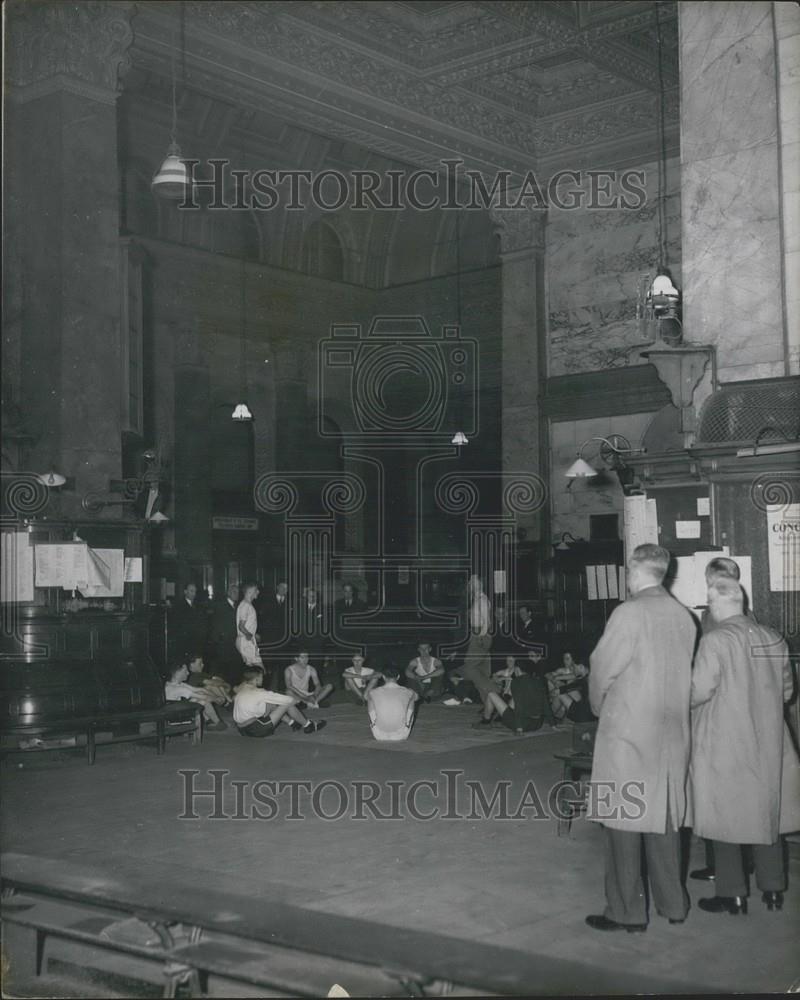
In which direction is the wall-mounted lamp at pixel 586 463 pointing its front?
to the viewer's left

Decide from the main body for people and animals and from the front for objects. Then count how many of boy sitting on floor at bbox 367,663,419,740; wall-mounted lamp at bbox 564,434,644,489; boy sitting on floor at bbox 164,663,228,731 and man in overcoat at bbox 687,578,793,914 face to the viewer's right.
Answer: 1

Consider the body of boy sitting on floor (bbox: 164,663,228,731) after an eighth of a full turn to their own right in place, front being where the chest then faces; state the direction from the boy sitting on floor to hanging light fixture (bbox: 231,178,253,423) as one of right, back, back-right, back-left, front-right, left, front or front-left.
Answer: back-left

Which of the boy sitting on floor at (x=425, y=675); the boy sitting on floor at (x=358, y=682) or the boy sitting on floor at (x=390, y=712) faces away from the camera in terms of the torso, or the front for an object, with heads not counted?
the boy sitting on floor at (x=390, y=712)

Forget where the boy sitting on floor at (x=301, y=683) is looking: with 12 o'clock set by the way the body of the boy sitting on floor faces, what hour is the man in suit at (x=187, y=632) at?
The man in suit is roughly at 5 o'clock from the boy sitting on floor.

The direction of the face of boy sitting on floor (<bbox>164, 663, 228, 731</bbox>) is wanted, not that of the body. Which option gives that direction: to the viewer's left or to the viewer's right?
to the viewer's right

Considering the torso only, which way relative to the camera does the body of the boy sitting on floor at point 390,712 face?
away from the camera

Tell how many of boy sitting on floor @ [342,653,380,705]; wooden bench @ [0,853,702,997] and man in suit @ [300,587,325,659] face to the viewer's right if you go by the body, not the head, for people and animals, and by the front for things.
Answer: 0

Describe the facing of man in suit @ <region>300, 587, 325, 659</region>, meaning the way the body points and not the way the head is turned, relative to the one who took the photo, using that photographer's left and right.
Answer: facing the viewer

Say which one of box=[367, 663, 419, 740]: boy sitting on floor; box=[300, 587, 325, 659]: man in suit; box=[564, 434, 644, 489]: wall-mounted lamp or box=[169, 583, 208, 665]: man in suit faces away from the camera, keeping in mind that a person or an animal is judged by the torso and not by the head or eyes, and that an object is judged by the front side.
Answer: the boy sitting on floor

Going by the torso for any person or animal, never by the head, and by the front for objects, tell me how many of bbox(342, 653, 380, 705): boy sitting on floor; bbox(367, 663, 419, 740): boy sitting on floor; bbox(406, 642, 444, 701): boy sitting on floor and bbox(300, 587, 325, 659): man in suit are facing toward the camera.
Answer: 3

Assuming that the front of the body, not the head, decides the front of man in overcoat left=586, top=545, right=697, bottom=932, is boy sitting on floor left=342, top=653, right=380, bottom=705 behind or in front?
in front

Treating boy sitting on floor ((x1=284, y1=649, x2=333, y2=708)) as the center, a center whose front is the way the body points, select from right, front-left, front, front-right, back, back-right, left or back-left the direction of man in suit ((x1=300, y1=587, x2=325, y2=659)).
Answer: back-left

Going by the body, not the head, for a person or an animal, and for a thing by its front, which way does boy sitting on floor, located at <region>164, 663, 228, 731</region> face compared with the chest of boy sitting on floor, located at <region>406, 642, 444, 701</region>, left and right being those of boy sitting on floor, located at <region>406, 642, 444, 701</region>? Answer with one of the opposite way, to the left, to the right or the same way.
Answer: to the left

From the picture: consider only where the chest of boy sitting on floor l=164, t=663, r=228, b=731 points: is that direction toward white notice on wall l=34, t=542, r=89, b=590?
no

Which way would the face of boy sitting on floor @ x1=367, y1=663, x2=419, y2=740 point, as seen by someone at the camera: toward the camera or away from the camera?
away from the camera

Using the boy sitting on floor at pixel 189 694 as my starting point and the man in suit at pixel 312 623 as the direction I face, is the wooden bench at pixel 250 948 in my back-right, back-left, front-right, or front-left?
back-right

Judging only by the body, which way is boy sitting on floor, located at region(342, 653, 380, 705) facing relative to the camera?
toward the camera
